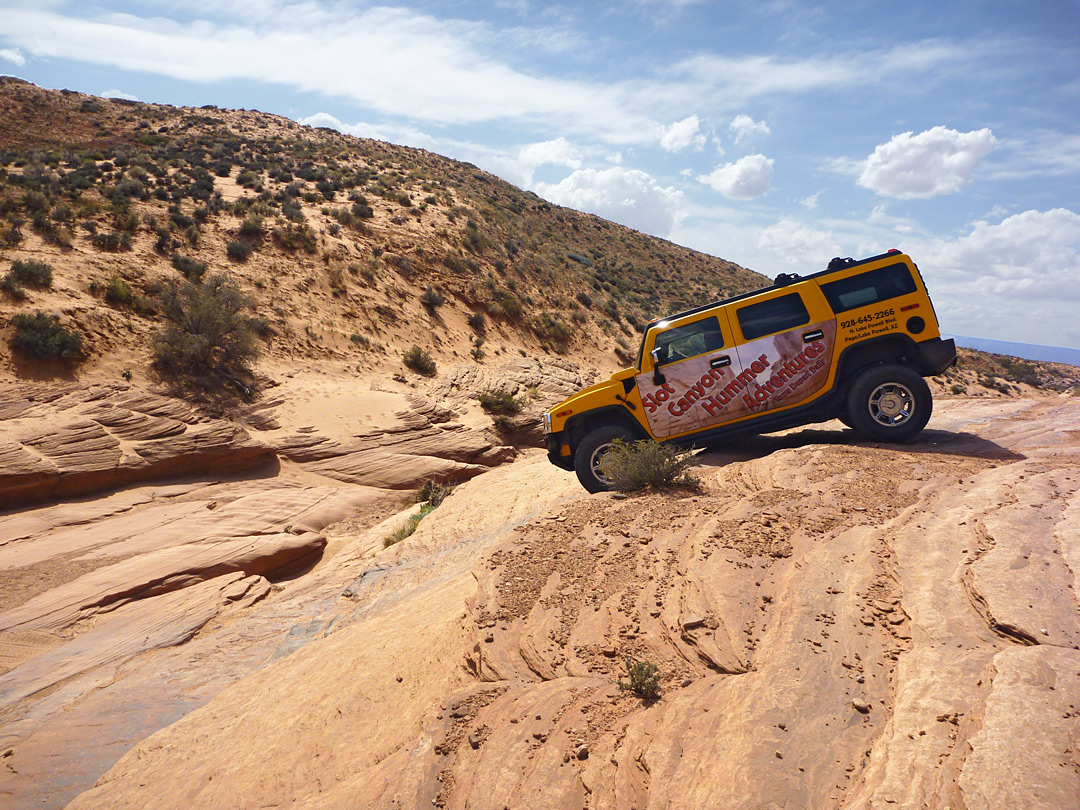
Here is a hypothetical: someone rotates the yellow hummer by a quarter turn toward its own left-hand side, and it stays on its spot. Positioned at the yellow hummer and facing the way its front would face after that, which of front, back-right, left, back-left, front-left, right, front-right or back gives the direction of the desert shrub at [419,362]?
back-right

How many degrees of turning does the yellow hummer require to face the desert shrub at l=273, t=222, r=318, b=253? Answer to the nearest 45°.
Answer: approximately 45° to its right

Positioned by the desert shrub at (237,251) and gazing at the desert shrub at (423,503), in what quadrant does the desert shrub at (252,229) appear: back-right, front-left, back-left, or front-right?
back-left

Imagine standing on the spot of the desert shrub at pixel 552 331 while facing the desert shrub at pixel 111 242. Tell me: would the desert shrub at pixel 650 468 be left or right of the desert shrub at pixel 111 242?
left

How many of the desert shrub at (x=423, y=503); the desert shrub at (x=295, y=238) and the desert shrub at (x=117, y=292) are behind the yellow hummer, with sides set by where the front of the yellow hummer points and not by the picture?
0

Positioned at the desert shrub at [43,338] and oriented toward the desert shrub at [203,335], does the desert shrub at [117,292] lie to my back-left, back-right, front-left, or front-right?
front-left

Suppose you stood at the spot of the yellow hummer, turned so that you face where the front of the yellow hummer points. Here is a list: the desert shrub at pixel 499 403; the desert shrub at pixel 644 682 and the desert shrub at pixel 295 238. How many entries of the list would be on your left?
1

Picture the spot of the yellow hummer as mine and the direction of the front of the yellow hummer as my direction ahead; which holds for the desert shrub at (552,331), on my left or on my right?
on my right

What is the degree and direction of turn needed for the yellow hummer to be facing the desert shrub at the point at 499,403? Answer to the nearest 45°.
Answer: approximately 45° to its right

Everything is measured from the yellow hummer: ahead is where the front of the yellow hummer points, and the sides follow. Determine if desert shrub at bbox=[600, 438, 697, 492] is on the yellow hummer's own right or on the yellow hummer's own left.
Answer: on the yellow hummer's own left

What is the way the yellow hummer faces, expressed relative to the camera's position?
facing to the left of the viewer

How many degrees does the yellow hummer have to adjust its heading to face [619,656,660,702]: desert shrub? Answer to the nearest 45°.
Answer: approximately 90° to its left

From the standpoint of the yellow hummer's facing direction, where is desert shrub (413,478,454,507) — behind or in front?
in front

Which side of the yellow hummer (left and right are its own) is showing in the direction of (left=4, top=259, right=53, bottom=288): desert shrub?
front

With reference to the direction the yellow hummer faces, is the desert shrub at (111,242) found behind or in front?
in front
